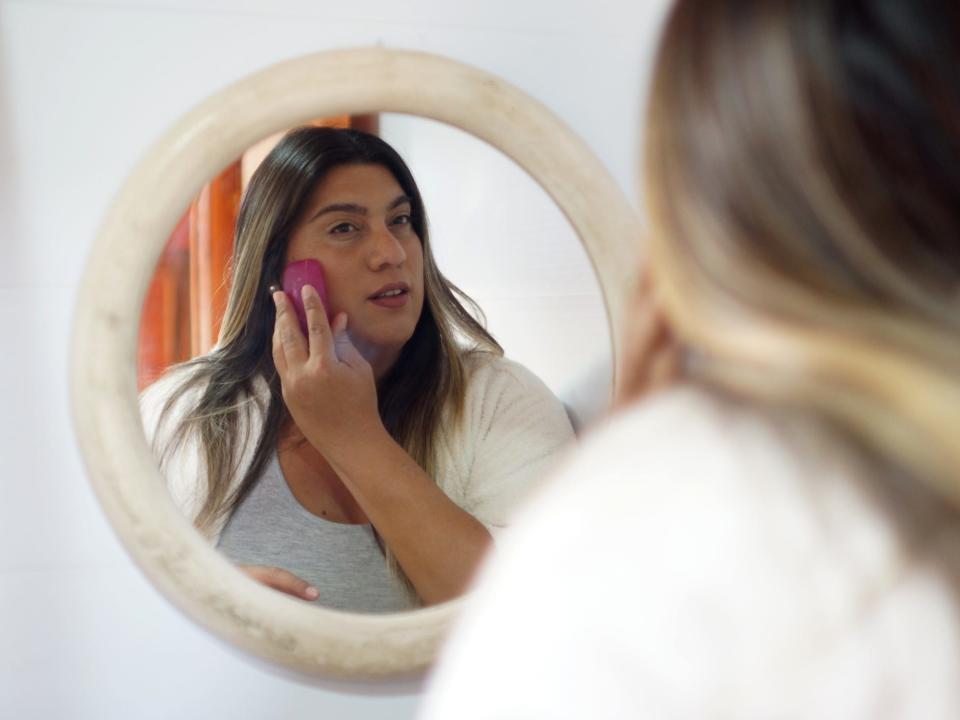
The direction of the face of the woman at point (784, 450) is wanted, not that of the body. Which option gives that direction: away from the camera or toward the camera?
away from the camera

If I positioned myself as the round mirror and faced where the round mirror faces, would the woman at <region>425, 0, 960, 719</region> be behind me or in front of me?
in front

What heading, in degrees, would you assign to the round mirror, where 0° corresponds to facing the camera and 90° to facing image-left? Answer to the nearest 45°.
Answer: approximately 0°
